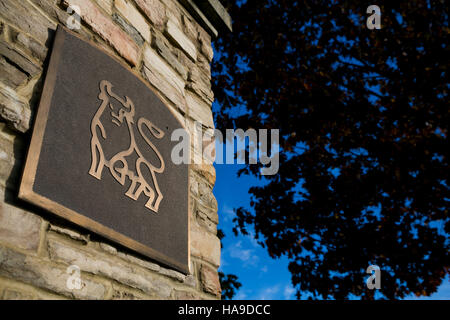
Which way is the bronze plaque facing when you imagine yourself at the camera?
facing the viewer and to the right of the viewer

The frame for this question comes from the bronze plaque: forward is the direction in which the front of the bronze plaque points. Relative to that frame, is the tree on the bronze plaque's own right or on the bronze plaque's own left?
on the bronze plaque's own left
